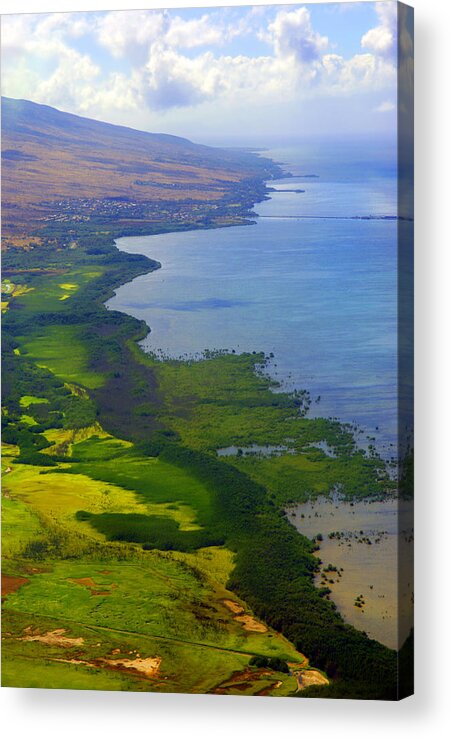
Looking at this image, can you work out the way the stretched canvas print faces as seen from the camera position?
facing the viewer and to the left of the viewer
